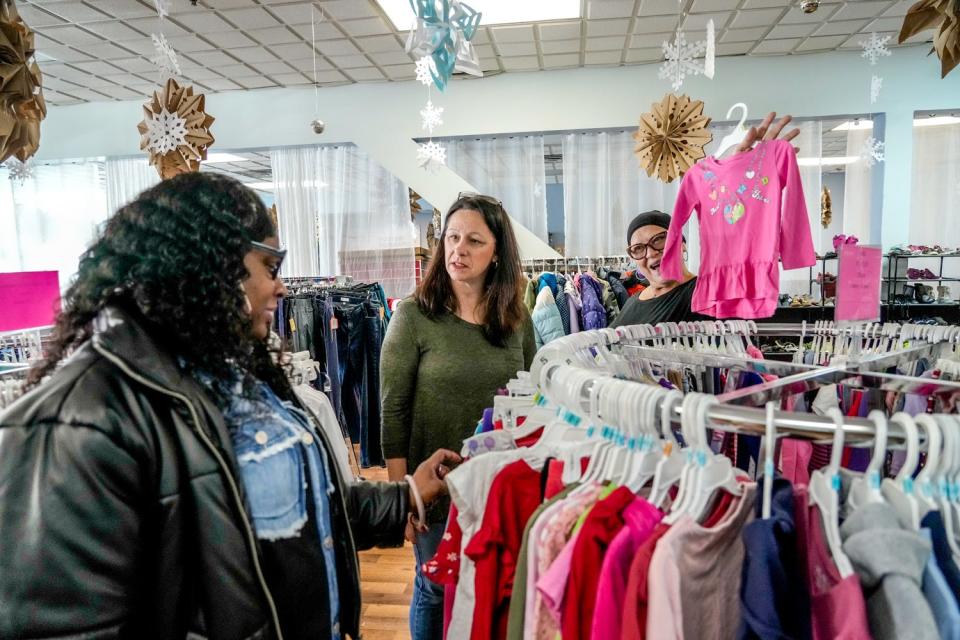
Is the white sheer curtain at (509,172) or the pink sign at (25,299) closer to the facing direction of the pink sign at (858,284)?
the pink sign

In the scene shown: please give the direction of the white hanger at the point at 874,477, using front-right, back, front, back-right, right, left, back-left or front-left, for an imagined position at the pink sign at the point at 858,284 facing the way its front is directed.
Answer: front

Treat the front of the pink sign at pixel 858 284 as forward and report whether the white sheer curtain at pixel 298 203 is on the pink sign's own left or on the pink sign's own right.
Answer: on the pink sign's own right

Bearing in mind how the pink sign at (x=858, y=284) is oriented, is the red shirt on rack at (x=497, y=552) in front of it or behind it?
in front

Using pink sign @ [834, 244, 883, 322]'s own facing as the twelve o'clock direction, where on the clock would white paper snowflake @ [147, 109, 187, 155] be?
The white paper snowflake is roughly at 3 o'clock from the pink sign.

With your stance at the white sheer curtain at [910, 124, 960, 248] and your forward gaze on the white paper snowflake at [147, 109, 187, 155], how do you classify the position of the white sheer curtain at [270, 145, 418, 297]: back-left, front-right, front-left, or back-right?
front-right

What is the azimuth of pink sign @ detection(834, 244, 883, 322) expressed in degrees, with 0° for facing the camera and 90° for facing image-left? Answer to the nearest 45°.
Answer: approximately 0°

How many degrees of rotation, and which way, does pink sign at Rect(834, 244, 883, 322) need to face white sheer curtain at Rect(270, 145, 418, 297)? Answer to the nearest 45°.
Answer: approximately 135° to its right

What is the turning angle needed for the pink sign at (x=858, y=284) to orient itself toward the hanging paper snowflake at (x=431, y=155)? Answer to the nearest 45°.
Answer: approximately 135° to its right

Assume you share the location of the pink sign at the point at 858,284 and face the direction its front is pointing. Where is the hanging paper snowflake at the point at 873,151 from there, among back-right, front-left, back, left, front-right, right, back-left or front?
back

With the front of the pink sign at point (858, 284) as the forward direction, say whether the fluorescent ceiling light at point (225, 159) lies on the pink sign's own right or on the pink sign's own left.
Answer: on the pink sign's own right

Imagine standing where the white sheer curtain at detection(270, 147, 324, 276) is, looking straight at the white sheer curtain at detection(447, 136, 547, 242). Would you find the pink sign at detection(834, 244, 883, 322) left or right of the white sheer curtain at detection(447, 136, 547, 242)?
right

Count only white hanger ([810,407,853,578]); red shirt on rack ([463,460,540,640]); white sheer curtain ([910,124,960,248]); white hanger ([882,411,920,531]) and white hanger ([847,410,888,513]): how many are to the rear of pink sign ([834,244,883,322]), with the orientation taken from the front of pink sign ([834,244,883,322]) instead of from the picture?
1

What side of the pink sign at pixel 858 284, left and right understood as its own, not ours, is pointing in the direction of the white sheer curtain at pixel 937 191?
back

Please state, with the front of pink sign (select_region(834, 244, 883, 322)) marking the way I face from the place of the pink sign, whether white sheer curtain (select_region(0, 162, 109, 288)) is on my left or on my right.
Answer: on my right

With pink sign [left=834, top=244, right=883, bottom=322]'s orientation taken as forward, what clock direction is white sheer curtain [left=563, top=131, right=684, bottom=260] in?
The white sheer curtain is roughly at 5 o'clock from the pink sign.
